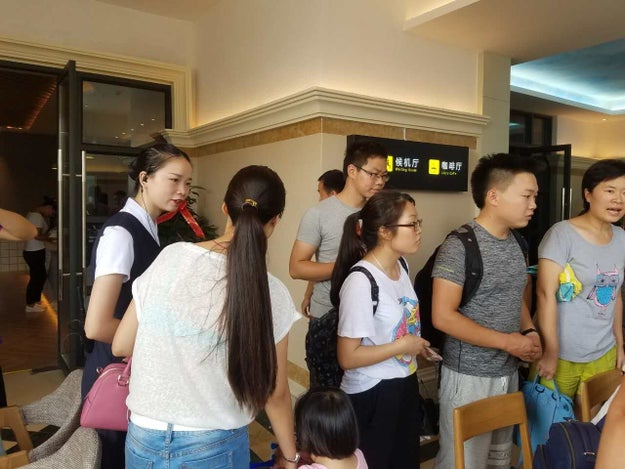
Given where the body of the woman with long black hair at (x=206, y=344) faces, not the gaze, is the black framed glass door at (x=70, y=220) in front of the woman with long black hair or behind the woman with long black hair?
in front

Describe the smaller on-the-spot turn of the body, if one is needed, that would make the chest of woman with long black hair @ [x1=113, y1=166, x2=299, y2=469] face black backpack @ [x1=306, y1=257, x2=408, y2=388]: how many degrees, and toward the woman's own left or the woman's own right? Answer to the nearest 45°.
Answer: approximately 45° to the woman's own right

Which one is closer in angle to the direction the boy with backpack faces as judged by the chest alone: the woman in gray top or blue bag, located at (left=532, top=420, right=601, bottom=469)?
the blue bag

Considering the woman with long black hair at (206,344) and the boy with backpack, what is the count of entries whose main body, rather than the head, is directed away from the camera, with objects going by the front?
1

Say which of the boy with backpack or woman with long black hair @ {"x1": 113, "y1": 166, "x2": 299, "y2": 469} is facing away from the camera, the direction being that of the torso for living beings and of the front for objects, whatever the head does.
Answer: the woman with long black hair

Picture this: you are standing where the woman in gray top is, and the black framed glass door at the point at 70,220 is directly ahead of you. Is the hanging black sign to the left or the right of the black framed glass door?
right

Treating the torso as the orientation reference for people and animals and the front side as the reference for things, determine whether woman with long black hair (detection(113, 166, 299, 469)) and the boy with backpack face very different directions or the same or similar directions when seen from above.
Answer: very different directions

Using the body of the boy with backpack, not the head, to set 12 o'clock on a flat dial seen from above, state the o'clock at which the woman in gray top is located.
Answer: The woman in gray top is roughly at 9 o'clock from the boy with backpack.

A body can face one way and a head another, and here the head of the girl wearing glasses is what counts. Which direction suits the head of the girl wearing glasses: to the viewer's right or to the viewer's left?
to the viewer's right

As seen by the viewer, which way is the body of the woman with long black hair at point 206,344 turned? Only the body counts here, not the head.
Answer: away from the camera

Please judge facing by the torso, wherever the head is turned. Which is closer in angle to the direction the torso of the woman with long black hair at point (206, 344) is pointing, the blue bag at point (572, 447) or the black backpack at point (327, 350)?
the black backpack

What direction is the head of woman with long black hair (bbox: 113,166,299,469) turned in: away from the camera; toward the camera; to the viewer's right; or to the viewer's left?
away from the camera
